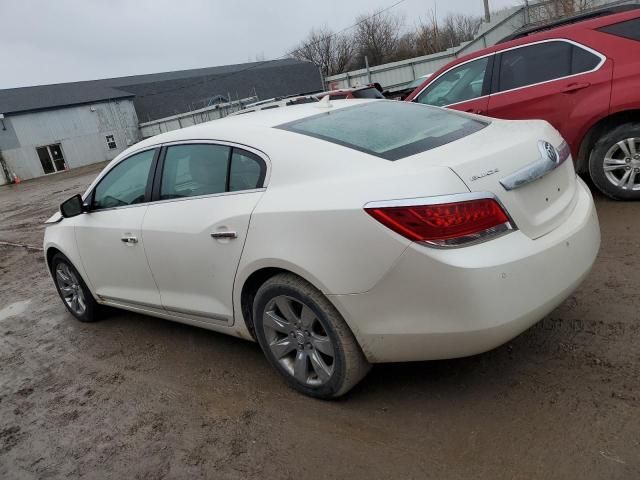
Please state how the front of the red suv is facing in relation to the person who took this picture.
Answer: facing away from the viewer and to the left of the viewer

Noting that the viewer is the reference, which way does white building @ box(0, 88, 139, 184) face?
facing the viewer

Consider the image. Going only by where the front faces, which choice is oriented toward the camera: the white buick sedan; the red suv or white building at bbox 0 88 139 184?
the white building

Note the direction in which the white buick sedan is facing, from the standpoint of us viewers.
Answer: facing away from the viewer and to the left of the viewer

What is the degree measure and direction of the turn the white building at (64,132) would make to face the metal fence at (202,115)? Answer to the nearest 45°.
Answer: approximately 45° to its left

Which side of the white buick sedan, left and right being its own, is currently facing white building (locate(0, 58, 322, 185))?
front

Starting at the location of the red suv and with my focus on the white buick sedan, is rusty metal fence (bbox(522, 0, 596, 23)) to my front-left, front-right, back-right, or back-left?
back-right

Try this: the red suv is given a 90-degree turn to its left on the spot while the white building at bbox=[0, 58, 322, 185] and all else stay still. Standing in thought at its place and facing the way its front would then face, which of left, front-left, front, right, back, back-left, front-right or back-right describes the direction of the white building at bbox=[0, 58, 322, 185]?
right

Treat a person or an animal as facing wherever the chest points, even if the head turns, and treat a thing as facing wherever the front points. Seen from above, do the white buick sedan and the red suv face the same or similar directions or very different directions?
same or similar directions

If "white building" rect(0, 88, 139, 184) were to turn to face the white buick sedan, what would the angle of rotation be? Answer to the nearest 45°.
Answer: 0° — it already faces it

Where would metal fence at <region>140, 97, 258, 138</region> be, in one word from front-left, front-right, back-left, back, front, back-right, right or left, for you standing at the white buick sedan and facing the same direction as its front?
front-right

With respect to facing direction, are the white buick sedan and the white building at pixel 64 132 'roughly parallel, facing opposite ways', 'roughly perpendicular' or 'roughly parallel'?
roughly parallel, facing opposite ways

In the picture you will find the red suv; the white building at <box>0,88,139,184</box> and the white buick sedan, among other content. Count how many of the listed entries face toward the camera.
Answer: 1

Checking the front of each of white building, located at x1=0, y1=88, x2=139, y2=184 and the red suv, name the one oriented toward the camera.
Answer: the white building

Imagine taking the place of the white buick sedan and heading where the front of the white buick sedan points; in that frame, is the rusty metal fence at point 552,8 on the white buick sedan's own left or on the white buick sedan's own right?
on the white buick sedan's own right
